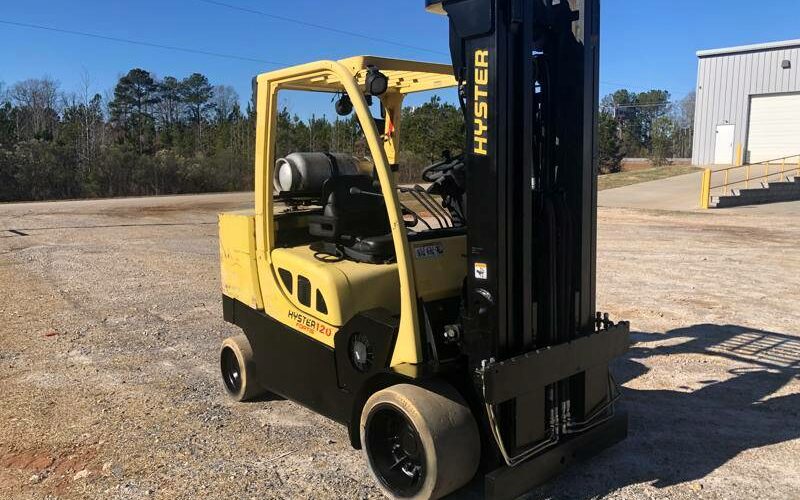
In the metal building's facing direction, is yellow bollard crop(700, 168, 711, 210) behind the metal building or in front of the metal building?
in front

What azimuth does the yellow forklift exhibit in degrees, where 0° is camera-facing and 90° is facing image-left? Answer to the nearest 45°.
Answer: approximately 315°

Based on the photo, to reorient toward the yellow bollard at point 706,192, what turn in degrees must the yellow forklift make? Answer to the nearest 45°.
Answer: approximately 90° to its left

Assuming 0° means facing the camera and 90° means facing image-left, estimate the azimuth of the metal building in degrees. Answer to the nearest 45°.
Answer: approximately 45°

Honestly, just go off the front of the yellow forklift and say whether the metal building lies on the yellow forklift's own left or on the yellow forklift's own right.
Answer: on the yellow forklift's own left

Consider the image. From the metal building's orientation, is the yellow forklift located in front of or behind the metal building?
in front
